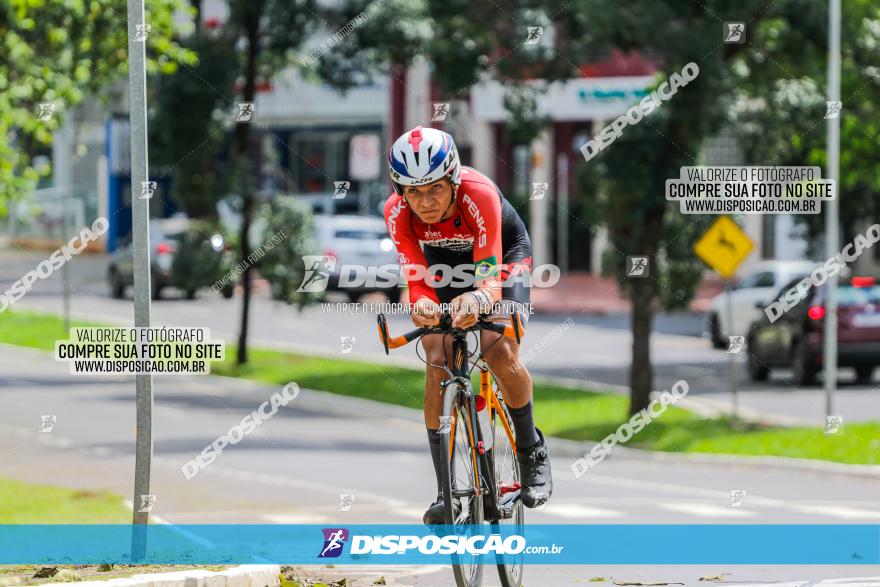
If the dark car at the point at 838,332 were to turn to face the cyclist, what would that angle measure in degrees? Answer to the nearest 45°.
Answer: approximately 135° to its left

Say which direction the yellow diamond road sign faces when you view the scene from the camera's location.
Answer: facing the viewer

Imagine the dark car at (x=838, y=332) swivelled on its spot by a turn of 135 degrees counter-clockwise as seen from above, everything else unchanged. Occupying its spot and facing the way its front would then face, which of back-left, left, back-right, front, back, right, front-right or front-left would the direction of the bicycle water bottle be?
front

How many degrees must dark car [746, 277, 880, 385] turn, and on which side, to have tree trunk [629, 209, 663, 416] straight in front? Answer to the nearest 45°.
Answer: approximately 90° to its left

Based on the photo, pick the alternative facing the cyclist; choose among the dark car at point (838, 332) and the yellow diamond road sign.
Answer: the yellow diamond road sign

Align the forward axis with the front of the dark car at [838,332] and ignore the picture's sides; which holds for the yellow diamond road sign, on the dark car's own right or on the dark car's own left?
on the dark car's own left
